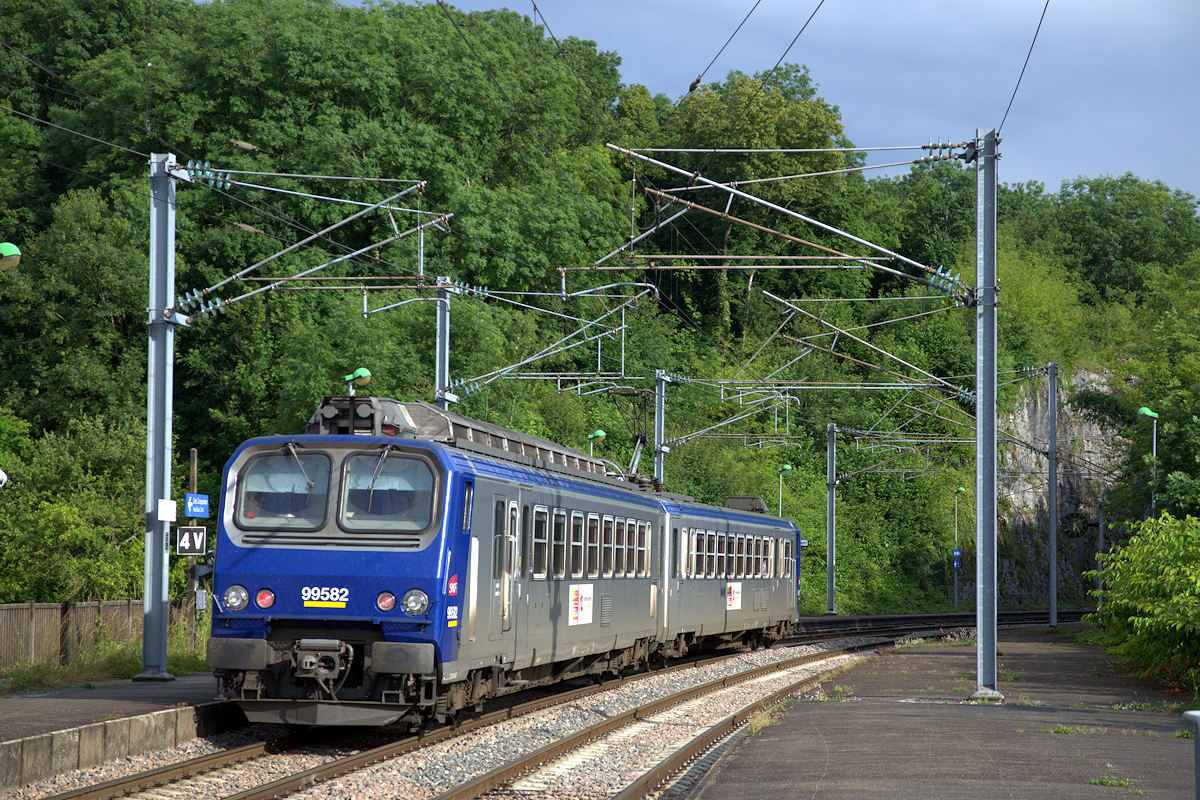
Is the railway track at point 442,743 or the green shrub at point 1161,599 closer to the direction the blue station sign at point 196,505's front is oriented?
the railway track

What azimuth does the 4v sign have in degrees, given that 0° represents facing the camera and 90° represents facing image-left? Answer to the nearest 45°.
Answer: approximately 0°

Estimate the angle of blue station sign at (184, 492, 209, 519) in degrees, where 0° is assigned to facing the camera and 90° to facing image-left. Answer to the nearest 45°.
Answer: approximately 0°

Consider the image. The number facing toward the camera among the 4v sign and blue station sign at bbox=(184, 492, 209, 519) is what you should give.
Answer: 2

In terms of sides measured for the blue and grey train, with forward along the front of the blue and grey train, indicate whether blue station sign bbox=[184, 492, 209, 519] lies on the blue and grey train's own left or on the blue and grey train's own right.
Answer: on the blue and grey train's own right
